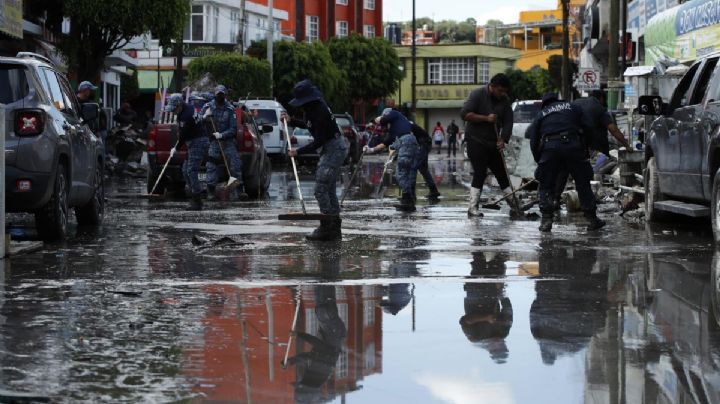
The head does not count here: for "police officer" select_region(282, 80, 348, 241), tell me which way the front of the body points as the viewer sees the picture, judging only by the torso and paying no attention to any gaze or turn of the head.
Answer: to the viewer's left

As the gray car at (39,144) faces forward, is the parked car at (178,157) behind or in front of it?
in front

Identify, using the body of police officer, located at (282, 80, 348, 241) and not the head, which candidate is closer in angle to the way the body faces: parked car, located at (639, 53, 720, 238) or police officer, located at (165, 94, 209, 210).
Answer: the police officer

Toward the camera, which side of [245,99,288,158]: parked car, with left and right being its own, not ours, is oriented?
back

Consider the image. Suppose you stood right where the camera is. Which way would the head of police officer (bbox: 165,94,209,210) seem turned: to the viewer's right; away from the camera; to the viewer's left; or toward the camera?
to the viewer's left

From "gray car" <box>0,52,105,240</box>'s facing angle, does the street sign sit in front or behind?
in front

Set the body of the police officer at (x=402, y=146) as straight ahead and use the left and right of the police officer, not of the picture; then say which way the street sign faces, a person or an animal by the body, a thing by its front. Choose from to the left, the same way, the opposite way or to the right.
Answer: to the left

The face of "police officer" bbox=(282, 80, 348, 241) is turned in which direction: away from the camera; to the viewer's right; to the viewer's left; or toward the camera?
to the viewer's left

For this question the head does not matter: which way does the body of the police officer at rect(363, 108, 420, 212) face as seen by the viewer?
to the viewer's left

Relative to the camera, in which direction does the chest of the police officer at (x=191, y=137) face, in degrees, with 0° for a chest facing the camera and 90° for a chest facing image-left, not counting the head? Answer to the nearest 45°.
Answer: approximately 90°

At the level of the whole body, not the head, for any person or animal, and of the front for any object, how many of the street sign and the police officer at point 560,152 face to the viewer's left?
0

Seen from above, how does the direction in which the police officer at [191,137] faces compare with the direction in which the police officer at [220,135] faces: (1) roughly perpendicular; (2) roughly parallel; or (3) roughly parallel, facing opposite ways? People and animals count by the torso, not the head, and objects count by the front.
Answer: roughly perpendicular

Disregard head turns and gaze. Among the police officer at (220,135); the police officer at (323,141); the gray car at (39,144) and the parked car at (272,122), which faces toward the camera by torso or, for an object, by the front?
the police officer at (220,135)

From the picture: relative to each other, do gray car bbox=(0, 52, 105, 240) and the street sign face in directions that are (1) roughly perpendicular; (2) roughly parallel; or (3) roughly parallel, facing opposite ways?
roughly parallel, facing opposite ways

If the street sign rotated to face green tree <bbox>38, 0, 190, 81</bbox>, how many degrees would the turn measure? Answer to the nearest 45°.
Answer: approximately 90° to its right

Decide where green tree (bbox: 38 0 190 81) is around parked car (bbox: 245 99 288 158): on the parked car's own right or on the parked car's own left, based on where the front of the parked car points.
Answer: on the parked car's own left

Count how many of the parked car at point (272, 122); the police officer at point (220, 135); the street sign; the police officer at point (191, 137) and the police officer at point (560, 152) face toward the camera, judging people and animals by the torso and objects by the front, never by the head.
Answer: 2

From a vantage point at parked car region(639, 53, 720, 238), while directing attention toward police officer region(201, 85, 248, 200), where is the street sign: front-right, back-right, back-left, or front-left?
front-right
